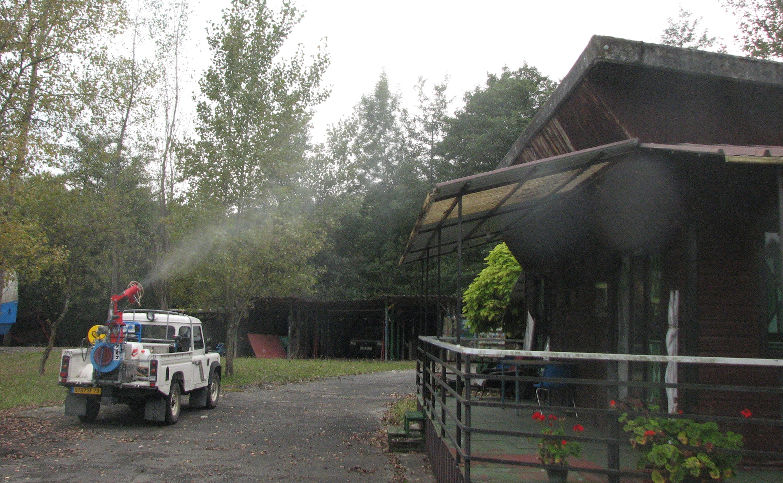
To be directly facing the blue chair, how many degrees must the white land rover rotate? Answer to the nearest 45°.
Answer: approximately 90° to its right

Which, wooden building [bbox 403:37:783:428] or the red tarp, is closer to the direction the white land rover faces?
the red tarp

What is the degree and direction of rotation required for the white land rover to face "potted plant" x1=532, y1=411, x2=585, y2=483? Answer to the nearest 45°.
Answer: approximately 90° to its right

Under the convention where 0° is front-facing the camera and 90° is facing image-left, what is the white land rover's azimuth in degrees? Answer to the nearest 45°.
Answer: approximately 225°

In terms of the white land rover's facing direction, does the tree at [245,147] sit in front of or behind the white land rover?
in front

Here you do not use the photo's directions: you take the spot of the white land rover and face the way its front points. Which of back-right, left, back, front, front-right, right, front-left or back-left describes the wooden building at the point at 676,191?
right

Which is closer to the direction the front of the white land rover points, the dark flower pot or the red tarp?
the red tarp

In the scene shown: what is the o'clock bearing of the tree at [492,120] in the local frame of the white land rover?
The tree is roughly at 12 o'clock from the white land rover.

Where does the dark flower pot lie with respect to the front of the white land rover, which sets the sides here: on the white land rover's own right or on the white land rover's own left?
on the white land rover's own right
